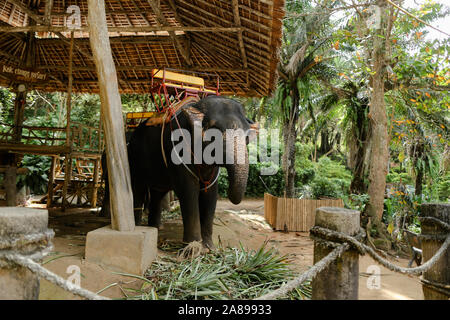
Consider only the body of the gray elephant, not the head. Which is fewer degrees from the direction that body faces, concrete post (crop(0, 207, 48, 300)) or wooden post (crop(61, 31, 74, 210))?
the concrete post

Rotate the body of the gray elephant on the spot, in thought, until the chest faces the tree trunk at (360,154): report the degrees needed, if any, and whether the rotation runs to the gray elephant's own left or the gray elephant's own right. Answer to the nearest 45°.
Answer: approximately 90° to the gray elephant's own left

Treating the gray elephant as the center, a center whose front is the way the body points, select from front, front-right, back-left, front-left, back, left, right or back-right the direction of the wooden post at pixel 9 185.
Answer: back

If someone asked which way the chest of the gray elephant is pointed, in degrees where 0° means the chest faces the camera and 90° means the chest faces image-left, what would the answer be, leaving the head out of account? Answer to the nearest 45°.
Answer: approximately 315°

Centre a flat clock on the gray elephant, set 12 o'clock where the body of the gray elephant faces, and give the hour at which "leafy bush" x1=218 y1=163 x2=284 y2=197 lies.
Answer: The leafy bush is roughly at 8 o'clock from the gray elephant.

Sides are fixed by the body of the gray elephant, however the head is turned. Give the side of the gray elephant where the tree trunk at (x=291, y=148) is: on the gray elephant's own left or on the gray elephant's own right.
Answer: on the gray elephant's own left

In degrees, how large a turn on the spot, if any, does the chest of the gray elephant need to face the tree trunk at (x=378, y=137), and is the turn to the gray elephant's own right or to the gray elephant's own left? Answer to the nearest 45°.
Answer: approximately 90° to the gray elephant's own left

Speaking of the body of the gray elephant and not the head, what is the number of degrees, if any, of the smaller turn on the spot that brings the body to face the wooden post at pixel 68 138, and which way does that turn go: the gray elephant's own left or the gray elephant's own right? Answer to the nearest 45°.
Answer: approximately 180°

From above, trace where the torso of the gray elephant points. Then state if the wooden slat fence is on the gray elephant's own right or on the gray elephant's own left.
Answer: on the gray elephant's own left

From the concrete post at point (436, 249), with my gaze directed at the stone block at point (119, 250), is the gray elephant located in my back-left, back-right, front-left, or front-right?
front-right

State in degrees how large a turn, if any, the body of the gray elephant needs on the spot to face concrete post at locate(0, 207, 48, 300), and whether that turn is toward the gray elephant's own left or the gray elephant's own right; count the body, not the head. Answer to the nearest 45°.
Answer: approximately 45° to the gray elephant's own right

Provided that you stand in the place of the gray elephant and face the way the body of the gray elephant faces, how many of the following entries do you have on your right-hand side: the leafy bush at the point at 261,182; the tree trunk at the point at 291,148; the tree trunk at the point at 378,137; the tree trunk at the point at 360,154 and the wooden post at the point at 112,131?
1

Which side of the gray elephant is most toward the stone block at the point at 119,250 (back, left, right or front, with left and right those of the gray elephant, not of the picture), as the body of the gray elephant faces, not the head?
right
